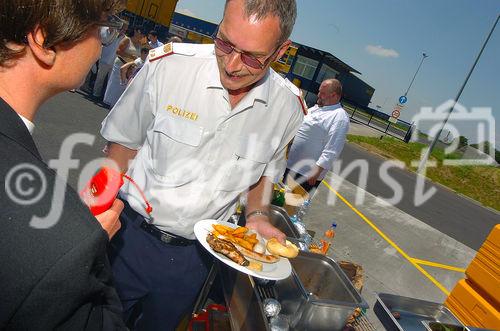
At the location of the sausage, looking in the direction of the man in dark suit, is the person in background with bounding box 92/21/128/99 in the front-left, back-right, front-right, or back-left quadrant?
back-right

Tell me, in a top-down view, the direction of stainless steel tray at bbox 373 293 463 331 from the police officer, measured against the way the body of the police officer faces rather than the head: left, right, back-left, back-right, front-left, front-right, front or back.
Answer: left

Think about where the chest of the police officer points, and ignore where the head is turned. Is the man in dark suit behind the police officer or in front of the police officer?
in front

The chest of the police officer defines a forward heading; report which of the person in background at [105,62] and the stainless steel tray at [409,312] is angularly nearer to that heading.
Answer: the stainless steel tray

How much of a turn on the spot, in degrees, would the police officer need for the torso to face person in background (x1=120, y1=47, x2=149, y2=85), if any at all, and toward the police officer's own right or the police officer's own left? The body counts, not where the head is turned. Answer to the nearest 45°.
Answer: approximately 180°

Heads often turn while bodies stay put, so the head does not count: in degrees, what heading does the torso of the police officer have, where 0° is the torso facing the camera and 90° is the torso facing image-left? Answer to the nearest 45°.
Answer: approximately 0°

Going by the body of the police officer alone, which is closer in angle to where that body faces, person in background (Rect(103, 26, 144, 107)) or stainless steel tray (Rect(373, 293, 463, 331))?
the stainless steel tray

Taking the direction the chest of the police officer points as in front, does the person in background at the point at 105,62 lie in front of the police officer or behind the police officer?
behind

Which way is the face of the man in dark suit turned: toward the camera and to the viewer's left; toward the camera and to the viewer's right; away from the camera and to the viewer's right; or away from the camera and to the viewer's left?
away from the camera and to the viewer's right

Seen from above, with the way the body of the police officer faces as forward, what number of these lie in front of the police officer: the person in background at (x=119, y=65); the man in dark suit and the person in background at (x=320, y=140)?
1

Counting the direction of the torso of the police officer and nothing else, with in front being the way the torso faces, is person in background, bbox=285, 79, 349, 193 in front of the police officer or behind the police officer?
behind
